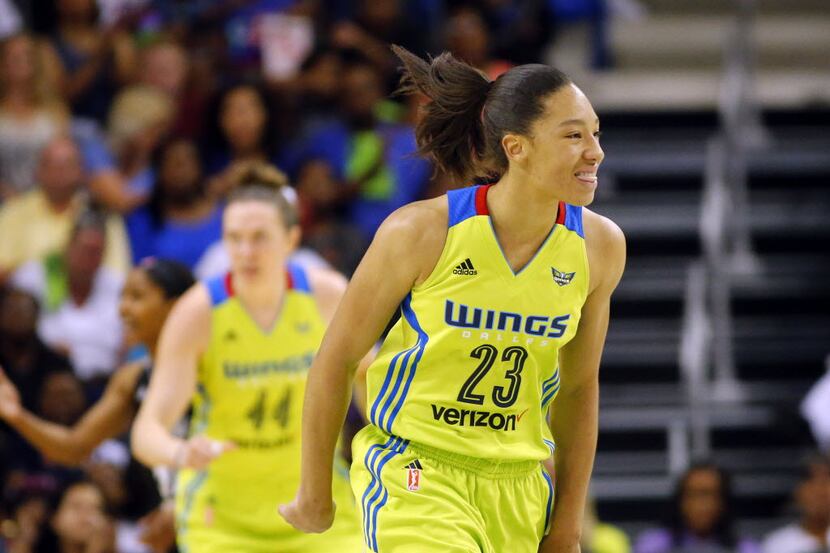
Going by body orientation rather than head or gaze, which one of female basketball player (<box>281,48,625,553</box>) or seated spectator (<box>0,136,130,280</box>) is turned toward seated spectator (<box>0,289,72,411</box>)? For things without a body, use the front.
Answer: seated spectator (<box>0,136,130,280</box>)

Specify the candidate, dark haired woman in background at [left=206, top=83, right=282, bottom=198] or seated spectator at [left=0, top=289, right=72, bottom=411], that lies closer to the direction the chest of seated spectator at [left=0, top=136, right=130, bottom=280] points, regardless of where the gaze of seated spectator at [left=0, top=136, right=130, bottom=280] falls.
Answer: the seated spectator

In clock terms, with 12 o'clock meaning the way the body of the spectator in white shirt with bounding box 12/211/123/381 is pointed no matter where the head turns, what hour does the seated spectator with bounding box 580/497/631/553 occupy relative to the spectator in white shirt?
The seated spectator is roughly at 10 o'clock from the spectator in white shirt.

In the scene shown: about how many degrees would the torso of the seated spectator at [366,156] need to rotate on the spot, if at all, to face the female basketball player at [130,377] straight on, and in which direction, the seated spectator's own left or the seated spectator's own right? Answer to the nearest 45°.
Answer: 0° — they already face them

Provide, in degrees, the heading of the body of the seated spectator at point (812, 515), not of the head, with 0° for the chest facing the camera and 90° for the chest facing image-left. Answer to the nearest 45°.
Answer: approximately 0°

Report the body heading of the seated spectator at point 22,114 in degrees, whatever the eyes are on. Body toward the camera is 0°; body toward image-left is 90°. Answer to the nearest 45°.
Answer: approximately 0°

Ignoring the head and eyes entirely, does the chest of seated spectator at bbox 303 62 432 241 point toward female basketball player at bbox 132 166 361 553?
yes

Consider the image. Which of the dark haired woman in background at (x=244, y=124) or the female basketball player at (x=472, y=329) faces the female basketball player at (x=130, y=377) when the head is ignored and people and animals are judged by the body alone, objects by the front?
the dark haired woman in background

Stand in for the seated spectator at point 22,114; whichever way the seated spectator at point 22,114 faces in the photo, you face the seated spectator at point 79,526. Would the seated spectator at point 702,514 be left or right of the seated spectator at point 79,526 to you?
left

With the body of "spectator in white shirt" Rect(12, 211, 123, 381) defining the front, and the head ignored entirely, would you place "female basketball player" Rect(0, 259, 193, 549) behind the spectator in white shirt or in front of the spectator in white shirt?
in front

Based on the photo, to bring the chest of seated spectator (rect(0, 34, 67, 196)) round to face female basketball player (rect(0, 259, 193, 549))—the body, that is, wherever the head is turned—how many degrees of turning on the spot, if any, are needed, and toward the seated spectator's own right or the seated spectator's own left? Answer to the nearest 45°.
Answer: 0° — they already face them
